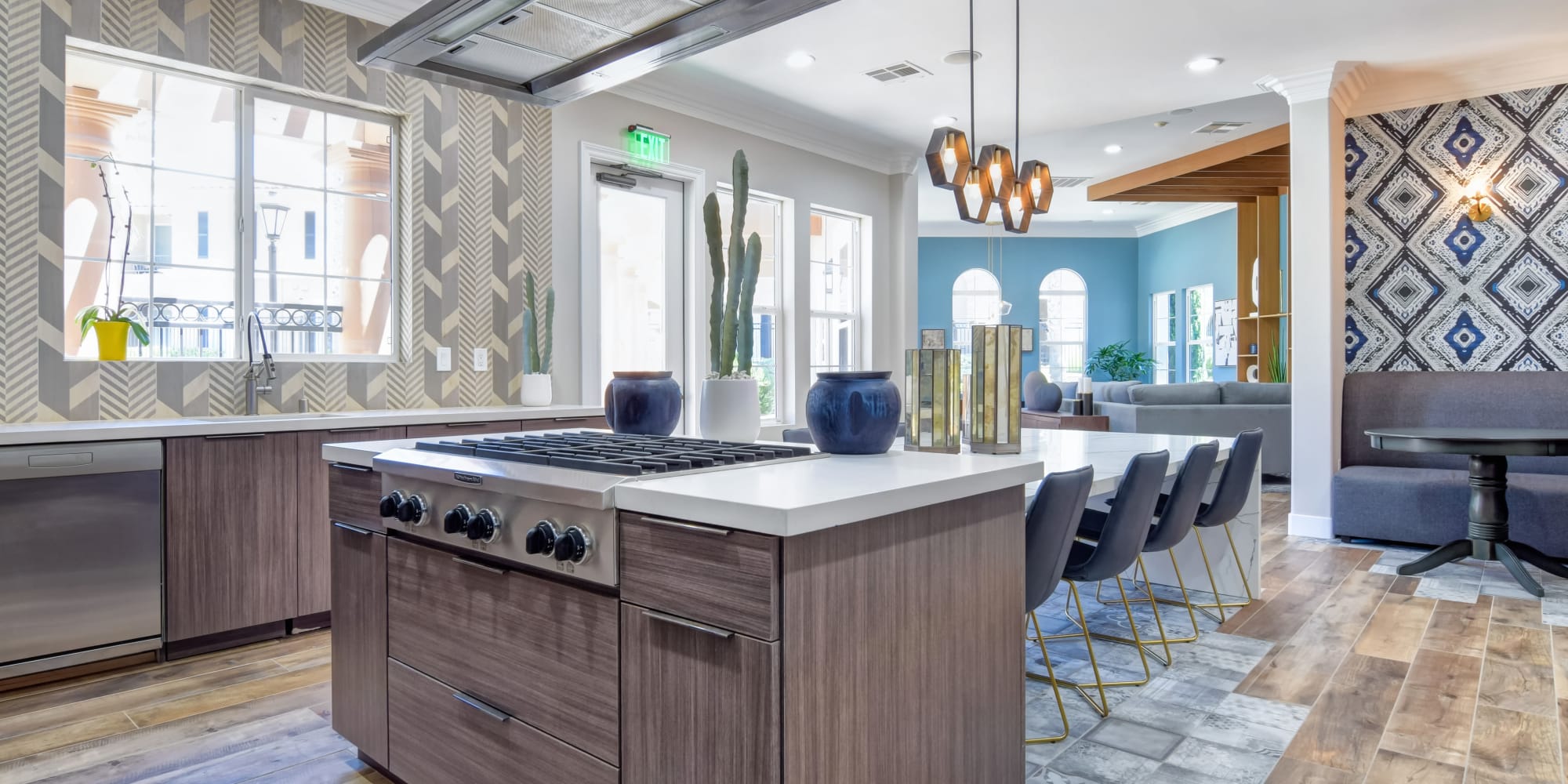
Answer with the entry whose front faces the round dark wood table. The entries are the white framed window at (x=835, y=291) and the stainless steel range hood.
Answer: the white framed window

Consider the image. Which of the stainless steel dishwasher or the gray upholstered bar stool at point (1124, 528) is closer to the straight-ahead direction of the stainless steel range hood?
the stainless steel dishwasher

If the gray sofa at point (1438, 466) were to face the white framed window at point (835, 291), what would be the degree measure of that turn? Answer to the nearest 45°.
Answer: approximately 90° to its right

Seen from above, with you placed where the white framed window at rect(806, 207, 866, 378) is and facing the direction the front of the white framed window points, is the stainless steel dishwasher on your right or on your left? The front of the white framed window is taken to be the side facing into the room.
on your right

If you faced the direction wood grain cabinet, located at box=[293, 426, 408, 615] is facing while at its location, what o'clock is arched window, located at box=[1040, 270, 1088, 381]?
The arched window is roughly at 8 o'clock from the wood grain cabinet.

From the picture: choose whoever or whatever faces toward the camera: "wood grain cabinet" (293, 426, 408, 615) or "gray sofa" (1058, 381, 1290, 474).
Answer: the wood grain cabinet

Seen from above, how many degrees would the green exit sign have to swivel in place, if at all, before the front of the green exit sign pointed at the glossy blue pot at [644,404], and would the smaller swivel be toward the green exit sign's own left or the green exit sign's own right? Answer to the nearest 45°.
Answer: approximately 45° to the green exit sign's own right

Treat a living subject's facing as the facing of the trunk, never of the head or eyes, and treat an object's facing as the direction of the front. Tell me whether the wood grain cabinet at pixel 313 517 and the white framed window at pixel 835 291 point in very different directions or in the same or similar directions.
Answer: same or similar directions

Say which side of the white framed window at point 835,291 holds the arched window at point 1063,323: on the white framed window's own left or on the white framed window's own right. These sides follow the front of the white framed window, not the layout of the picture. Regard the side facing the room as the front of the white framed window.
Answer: on the white framed window's own left

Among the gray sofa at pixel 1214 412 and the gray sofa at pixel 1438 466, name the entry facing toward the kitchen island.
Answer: the gray sofa at pixel 1438 466

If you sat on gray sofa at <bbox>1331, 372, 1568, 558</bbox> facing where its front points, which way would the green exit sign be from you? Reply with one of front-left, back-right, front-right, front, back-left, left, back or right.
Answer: front-right

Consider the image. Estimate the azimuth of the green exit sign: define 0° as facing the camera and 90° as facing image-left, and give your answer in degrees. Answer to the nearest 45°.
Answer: approximately 315°

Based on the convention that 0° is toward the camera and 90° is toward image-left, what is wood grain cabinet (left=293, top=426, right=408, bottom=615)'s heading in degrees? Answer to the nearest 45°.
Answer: approximately 0°

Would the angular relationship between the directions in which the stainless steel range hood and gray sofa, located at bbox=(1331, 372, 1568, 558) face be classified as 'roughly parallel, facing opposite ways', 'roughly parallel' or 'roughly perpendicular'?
roughly parallel

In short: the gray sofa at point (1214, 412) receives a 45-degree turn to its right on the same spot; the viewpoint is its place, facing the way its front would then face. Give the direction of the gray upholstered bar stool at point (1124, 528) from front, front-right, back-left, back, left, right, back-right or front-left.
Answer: back-right

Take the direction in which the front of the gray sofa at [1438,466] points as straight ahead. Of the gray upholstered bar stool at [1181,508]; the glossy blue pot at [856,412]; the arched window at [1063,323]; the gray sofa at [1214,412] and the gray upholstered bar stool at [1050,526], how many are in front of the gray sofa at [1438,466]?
3
